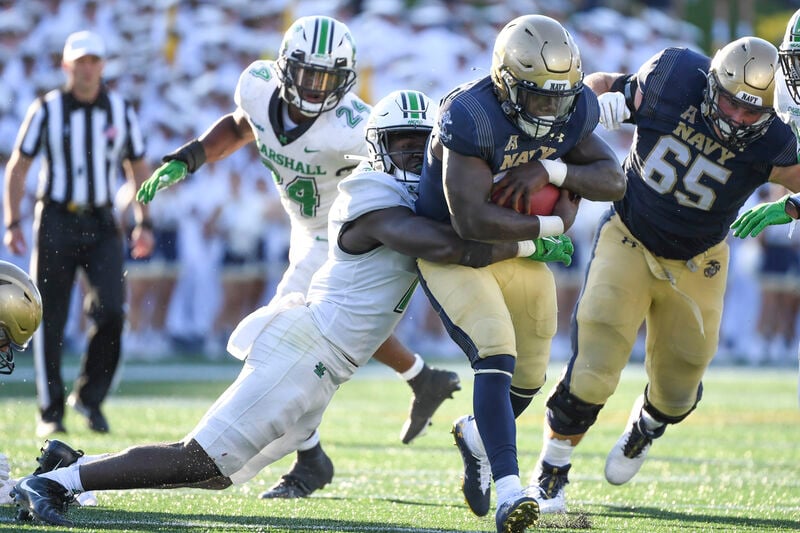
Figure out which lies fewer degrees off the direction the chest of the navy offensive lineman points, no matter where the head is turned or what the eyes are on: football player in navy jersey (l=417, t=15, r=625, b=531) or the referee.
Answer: the football player in navy jersey

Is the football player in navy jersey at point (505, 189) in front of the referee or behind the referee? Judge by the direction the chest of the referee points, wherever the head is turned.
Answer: in front

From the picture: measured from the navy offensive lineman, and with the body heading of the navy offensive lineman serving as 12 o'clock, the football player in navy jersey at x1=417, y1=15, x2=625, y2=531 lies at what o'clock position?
The football player in navy jersey is roughly at 1 o'clock from the navy offensive lineman.

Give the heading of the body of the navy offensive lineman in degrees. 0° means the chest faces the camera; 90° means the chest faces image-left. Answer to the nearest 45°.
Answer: approximately 0°

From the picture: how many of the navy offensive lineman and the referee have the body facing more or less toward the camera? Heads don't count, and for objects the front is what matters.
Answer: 2

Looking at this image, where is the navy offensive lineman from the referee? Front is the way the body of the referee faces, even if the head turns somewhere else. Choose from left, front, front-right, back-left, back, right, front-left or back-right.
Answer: front-left

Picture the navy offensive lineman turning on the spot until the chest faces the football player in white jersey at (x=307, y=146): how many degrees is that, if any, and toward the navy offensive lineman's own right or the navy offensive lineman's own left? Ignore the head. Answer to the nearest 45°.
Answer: approximately 90° to the navy offensive lineman's own right
